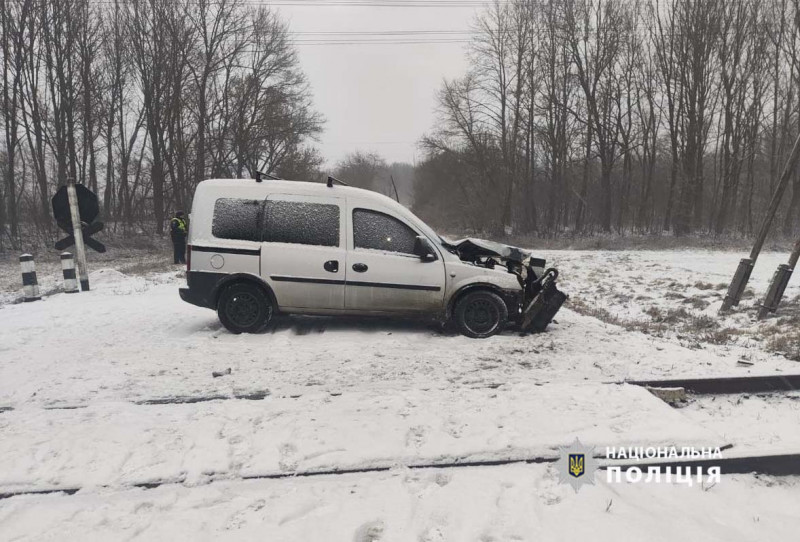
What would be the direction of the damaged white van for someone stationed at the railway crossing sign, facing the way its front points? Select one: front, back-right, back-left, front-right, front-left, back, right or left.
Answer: back-right

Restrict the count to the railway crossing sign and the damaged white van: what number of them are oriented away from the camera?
1

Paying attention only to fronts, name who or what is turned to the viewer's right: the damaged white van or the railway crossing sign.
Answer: the damaged white van

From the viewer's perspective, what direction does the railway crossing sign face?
away from the camera

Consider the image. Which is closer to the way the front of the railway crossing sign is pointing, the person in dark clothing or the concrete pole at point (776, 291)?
the person in dark clothing

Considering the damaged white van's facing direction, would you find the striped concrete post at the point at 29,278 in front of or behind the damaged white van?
behind

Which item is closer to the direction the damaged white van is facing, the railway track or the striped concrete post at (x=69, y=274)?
the railway track

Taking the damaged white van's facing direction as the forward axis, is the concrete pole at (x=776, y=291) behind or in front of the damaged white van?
in front

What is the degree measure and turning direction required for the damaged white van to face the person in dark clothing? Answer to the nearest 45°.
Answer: approximately 135° to its left

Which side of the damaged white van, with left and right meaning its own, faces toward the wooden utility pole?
front

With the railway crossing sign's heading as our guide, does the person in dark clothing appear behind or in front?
in front

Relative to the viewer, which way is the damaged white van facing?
to the viewer's right
